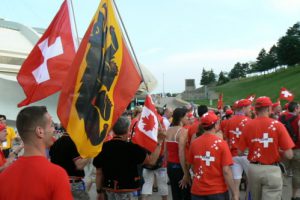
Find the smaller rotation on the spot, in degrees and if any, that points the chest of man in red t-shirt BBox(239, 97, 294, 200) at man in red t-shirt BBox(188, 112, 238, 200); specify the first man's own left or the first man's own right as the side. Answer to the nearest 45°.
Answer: approximately 135° to the first man's own left

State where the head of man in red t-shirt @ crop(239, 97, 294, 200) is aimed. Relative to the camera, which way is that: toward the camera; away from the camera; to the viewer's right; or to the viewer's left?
away from the camera

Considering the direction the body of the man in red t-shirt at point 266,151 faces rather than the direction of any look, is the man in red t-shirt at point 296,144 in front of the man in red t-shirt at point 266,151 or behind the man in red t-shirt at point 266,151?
in front

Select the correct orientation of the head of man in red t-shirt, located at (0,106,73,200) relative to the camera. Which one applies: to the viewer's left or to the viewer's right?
to the viewer's right

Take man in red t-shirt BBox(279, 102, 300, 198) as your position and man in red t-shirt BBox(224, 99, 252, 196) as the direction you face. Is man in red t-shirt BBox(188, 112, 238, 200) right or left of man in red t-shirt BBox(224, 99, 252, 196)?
left

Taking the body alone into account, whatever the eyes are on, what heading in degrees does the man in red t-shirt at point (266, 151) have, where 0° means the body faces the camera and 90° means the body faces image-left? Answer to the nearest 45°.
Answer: approximately 180°

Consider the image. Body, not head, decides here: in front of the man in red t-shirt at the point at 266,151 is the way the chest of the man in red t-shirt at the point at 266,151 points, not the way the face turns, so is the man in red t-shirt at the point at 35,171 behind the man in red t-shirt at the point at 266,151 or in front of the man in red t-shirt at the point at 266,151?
behind

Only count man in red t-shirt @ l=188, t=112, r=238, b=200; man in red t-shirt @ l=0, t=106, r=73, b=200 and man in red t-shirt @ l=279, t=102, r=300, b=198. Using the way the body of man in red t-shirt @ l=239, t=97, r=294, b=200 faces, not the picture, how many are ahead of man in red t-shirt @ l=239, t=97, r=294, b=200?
1
